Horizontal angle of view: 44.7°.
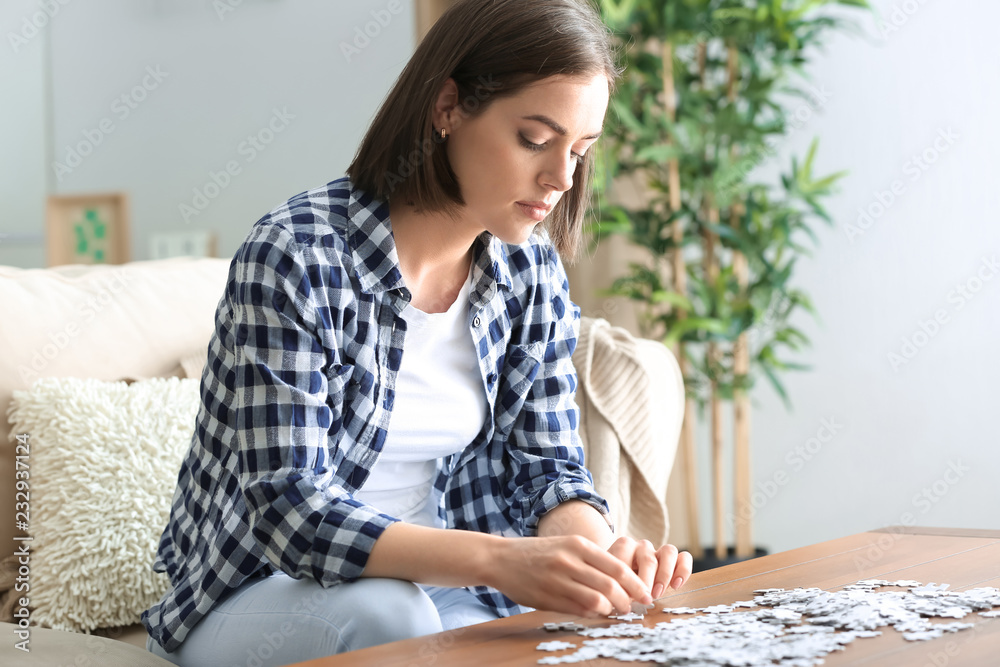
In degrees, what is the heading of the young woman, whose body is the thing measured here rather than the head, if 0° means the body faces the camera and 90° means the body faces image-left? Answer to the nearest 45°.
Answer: approximately 315°

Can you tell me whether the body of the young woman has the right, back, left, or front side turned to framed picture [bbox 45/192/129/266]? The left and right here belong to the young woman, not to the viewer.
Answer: back

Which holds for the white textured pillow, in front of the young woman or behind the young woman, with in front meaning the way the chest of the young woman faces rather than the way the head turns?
behind

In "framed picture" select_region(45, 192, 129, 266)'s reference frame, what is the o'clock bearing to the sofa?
The sofa is roughly at 12 o'clock from the framed picture.

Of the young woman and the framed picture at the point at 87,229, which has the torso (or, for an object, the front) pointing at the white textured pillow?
the framed picture

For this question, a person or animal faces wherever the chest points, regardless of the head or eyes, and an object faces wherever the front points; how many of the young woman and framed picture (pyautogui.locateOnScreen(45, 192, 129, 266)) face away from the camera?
0

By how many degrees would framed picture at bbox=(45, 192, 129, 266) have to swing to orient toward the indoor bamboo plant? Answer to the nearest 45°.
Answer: approximately 45° to its left

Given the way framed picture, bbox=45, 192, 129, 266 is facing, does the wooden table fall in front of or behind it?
in front

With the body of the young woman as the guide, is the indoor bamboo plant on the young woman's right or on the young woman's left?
on the young woman's left

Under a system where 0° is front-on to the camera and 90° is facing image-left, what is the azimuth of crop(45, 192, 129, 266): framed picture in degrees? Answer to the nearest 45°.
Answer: approximately 0°

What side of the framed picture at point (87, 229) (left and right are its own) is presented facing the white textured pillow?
front
